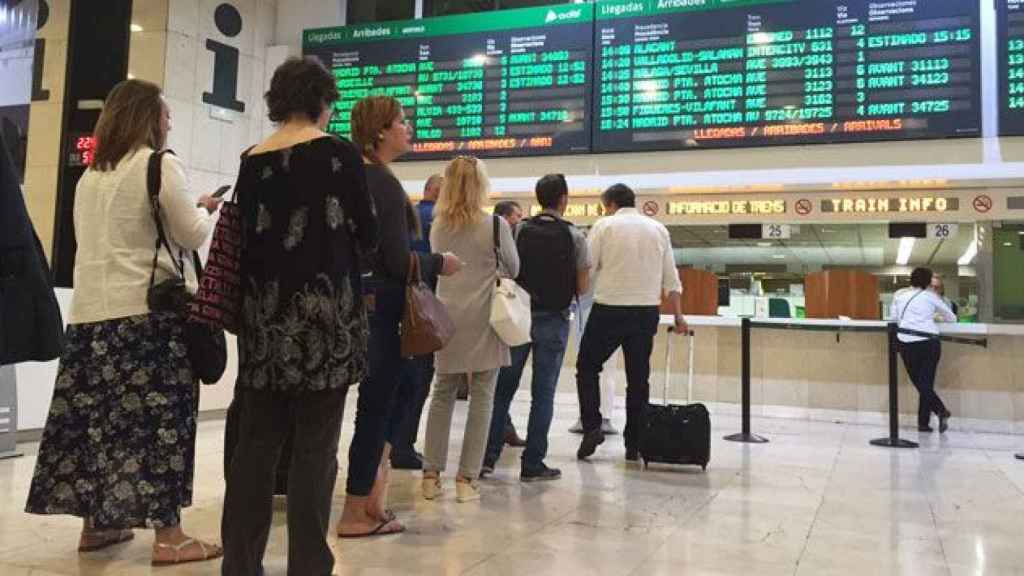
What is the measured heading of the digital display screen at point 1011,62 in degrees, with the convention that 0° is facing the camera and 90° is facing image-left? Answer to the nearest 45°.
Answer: approximately 0°

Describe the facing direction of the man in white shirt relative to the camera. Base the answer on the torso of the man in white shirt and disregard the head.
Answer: away from the camera

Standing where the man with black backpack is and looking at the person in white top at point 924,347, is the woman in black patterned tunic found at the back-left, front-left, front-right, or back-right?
back-right

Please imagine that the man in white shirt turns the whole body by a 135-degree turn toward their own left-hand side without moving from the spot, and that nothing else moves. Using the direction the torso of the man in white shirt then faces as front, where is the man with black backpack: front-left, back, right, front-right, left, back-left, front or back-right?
front

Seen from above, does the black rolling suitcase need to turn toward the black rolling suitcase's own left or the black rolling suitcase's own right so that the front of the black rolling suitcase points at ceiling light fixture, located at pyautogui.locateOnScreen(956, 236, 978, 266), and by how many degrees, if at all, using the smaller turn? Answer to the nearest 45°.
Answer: approximately 135° to the black rolling suitcase's own left

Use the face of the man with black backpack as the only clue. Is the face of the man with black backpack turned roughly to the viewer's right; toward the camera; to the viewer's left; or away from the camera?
away from the camera

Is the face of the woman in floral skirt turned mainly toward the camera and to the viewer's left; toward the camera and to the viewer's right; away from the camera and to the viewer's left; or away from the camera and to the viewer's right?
away from the camera and to the viewer's right

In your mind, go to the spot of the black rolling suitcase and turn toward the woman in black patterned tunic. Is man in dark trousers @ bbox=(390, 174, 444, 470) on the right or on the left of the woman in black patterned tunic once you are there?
right

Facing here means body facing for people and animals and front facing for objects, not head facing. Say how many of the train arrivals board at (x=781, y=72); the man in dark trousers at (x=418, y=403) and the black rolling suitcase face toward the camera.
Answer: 2

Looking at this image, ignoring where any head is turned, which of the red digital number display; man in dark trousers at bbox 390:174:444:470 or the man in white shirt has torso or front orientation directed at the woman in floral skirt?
the red digital number display
